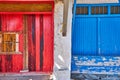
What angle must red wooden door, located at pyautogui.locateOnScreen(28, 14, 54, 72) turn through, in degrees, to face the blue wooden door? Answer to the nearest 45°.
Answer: approximately 90° to its left

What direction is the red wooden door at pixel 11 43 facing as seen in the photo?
toward the camera

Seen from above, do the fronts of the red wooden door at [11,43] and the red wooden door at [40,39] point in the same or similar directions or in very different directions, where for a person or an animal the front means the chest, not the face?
same or similar directions

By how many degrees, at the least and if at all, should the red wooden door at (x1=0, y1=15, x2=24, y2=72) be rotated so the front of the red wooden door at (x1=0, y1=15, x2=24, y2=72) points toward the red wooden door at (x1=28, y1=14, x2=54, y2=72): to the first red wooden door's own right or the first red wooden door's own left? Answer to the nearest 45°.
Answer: approximately 90° to the first red wooden door's own left

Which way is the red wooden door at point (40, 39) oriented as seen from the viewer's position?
toward the camera

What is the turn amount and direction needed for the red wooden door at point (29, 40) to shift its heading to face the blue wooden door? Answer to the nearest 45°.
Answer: approximately 90° to its left

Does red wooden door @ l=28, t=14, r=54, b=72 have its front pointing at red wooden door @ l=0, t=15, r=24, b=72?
no

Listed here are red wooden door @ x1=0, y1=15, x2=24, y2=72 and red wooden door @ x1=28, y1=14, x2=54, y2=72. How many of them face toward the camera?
2

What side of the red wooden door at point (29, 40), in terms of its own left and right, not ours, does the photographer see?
front

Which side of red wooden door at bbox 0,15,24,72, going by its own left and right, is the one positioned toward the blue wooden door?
left
